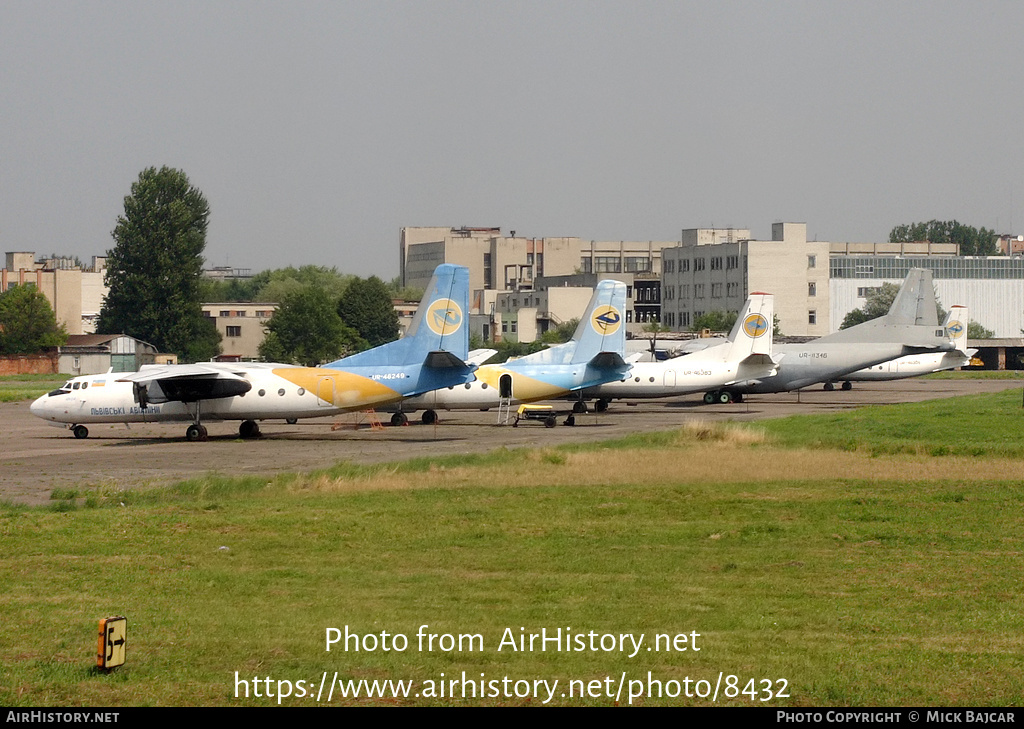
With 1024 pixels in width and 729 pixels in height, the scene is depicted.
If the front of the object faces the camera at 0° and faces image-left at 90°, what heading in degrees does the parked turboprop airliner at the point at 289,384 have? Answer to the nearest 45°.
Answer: approximately 90°
